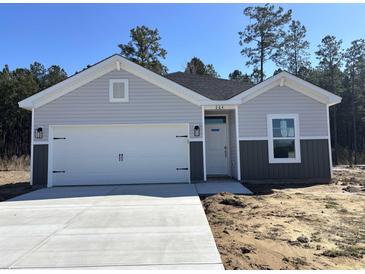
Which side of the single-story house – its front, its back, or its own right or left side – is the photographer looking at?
front
